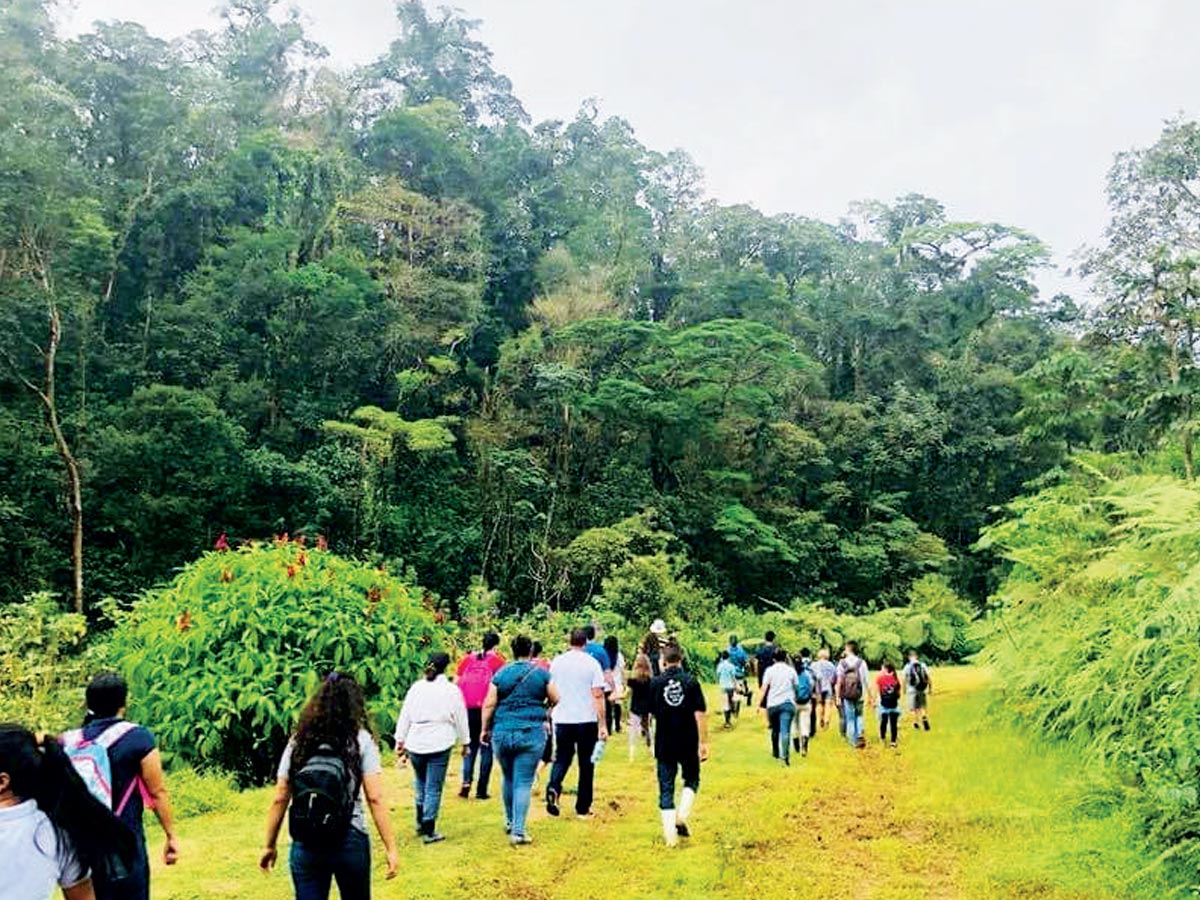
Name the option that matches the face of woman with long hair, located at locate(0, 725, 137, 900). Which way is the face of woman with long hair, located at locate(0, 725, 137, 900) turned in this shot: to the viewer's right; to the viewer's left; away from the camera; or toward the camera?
away from the camera

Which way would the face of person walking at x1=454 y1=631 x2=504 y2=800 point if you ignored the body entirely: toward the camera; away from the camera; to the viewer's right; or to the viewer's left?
away from the camera

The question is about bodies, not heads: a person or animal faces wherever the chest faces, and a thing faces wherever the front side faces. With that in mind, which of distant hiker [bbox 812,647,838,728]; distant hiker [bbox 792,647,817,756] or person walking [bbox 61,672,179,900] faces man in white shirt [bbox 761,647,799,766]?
the person walking

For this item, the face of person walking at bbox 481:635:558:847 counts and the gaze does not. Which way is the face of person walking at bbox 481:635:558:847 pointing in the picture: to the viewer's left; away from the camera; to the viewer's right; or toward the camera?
away from the camera

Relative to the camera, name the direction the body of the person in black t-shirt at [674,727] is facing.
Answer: away from the camera

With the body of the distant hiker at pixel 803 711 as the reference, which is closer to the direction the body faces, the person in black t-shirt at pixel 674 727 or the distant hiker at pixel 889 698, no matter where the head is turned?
the distant hiker

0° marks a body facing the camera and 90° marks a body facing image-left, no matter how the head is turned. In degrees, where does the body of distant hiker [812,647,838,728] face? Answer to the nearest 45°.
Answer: approximately 180°

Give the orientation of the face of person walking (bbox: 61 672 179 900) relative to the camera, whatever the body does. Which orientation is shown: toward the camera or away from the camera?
away from the camera

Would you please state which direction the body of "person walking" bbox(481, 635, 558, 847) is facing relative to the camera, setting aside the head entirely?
away from the camera

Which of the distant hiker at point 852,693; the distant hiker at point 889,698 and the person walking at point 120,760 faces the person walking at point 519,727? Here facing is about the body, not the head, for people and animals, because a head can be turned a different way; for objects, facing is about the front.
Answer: the person walking at point 120,760

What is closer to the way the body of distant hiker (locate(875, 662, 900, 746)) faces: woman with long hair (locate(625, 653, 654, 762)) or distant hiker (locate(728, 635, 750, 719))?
the distant hiker

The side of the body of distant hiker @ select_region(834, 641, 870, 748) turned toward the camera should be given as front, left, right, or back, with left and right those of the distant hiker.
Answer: back

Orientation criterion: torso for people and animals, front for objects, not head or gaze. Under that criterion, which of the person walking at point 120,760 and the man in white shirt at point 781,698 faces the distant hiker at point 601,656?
the person walking
